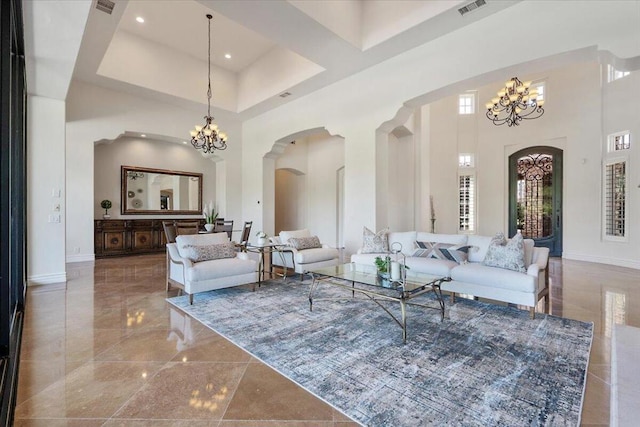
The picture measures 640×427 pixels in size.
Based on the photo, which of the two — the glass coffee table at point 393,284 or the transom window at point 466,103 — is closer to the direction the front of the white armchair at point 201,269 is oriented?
the glass coffee table

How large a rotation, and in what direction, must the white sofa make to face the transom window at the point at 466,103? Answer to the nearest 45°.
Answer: approximately 135° to its right

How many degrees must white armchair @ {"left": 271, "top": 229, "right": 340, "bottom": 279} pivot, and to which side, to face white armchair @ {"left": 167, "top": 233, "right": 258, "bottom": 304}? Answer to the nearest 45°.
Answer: approximately 90° to its right

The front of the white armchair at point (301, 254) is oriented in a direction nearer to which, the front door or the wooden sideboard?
the front door

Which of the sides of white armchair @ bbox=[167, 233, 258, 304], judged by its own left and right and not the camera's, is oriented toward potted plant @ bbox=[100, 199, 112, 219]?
back
